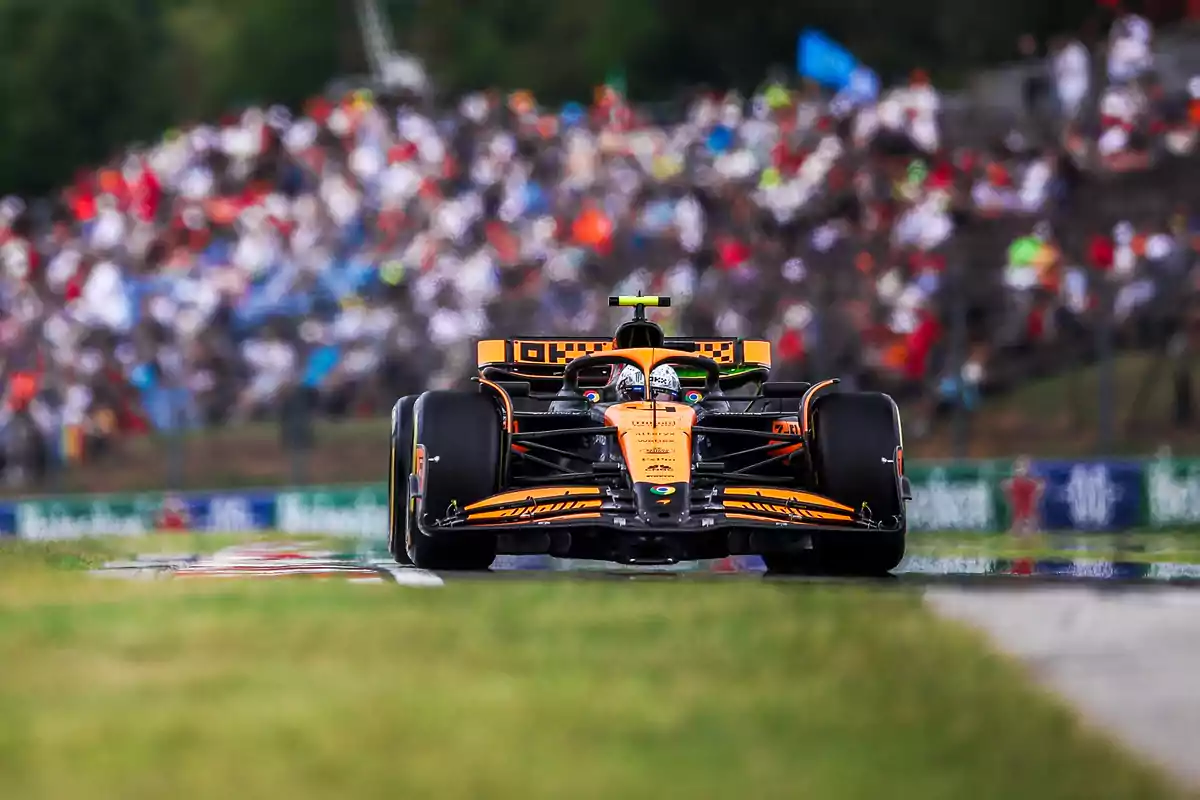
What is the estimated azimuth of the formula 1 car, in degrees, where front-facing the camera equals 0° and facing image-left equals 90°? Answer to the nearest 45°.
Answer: approximately 0°

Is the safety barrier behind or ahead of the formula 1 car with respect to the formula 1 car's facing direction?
behind
